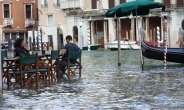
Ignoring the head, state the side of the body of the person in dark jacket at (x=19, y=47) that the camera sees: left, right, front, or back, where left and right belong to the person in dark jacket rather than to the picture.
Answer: right

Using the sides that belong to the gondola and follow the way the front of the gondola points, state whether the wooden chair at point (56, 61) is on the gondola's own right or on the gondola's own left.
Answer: on the gondola's own left

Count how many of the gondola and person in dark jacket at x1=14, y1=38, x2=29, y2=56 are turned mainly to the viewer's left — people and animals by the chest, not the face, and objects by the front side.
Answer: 1

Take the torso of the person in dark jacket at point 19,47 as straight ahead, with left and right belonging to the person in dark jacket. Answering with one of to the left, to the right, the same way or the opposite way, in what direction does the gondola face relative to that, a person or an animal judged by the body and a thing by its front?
the opposite way

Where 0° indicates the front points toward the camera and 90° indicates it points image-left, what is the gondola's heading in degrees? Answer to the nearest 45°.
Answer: approximately 90°

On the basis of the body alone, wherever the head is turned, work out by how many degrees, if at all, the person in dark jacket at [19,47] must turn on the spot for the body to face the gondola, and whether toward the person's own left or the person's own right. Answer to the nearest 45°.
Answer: approximately 45° to the person's own left
